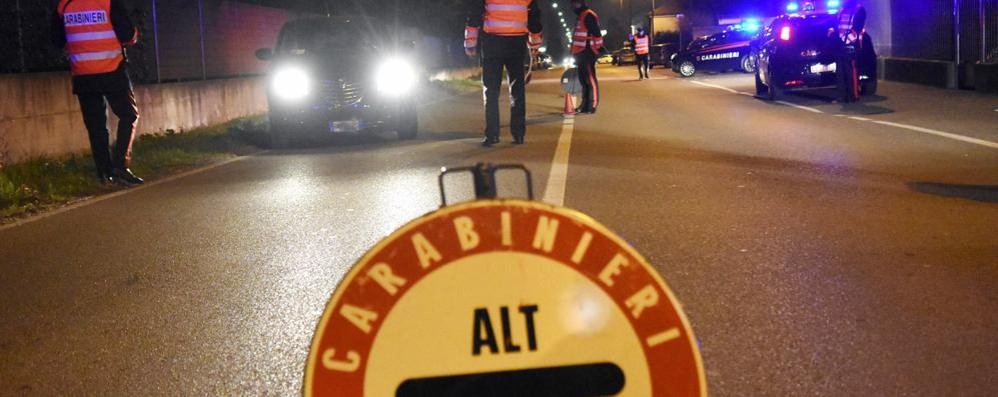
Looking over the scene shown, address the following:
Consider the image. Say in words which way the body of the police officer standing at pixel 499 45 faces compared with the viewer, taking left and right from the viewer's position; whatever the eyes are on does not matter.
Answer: facing away from the viewer

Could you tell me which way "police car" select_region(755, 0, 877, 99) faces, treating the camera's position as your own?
facing away from the viewer and to the left of the viewer

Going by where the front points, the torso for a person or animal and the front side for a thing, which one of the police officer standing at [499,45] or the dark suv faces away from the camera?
the police officer standing

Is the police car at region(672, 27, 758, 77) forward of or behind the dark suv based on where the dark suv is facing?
behind

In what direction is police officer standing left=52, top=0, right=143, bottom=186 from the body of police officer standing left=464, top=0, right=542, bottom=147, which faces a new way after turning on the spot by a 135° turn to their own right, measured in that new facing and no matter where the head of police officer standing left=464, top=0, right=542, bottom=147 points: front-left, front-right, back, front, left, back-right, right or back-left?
right

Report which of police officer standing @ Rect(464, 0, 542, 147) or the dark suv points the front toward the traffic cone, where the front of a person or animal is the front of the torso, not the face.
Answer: the police officer standing

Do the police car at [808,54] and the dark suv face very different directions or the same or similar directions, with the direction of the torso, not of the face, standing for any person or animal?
very different directions

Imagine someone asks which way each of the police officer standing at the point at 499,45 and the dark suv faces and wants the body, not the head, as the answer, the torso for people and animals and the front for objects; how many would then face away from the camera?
1

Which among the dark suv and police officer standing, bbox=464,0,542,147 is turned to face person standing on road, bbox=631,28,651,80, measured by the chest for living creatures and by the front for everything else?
the police officer standing

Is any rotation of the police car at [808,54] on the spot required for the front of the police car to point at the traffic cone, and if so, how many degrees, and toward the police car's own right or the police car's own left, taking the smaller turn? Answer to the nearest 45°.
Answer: approximately 90° to the police car's own left
